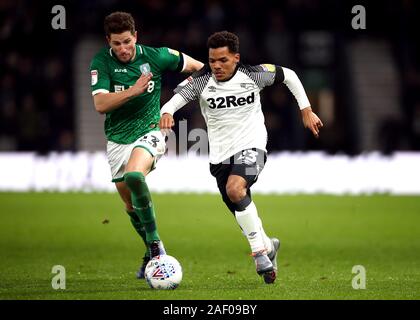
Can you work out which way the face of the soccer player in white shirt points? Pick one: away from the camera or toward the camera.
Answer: toward the camera

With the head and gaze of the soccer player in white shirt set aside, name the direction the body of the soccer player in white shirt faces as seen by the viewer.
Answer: toward the camera
